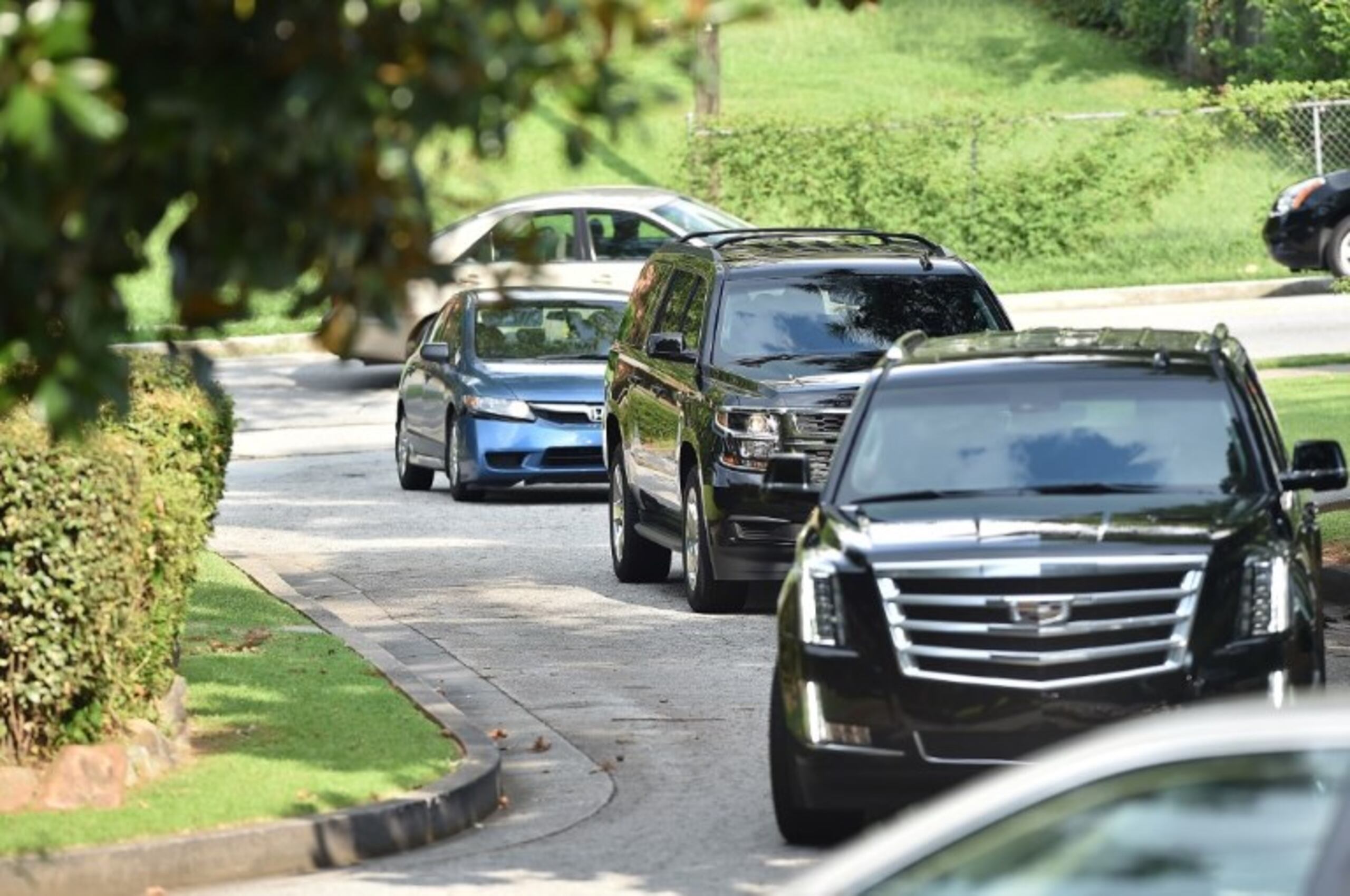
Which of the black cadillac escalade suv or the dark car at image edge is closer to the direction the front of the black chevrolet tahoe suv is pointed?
the black cadillac escalade suv

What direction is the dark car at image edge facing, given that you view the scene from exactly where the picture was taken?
facing to the left of the viewer

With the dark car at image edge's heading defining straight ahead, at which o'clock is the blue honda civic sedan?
The blue honda civic sedan is roughly at 10 o'clock from the dark car at image edge.

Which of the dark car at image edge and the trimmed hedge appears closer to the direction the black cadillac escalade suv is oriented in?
the trimmed hedge

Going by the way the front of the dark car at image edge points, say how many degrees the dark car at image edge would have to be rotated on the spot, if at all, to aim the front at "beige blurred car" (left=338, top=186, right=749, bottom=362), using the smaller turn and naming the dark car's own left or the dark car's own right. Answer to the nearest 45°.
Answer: approximately 45° to the dark car's own left

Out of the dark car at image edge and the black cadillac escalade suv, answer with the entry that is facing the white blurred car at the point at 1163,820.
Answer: the black cadillac escalade suv

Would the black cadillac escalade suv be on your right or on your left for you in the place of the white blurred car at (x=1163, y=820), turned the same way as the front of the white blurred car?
on your right

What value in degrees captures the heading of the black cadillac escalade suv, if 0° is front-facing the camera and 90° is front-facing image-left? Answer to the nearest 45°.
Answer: approximately 0°
